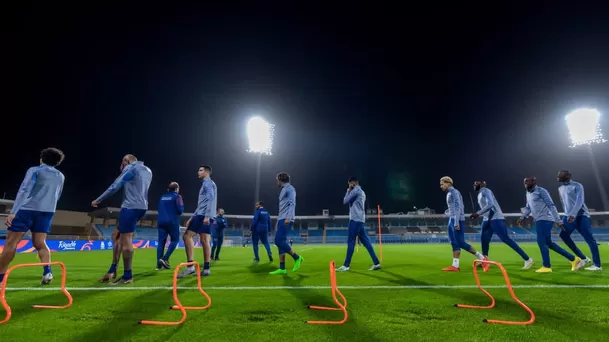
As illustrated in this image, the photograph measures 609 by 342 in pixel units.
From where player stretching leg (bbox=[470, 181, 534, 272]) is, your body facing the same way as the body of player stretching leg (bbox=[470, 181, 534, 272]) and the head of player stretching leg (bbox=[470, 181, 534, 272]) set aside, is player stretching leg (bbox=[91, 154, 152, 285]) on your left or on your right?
on your left

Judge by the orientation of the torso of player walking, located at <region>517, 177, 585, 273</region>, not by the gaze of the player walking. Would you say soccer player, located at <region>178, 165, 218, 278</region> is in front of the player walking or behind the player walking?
in front

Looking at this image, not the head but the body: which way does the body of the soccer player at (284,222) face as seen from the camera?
to the viewer's left

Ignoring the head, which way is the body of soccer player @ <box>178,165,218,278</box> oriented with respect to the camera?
to the viewer's left

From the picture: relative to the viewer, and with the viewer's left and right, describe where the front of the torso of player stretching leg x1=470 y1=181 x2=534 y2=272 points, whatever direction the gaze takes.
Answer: facing to the left of the viewer

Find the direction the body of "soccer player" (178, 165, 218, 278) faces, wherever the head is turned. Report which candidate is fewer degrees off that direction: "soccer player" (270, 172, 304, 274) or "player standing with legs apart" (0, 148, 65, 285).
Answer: the player standing with legs apart

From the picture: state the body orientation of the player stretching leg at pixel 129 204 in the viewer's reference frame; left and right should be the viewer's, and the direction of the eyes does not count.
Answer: facing to the left of the viewer

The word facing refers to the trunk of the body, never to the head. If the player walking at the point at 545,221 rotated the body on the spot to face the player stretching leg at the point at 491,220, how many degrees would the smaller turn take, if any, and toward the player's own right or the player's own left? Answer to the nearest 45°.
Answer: approximately 45° to the player's own right

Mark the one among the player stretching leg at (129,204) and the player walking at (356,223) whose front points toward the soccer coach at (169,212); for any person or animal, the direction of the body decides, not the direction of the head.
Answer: the player walking

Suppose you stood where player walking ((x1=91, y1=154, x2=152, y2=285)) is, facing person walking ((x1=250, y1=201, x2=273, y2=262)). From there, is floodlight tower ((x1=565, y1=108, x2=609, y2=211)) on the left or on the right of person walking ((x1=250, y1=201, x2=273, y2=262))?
right

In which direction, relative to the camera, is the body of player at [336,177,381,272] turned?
to the viewer's left

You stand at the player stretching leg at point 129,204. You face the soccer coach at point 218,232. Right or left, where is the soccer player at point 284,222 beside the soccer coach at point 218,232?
right

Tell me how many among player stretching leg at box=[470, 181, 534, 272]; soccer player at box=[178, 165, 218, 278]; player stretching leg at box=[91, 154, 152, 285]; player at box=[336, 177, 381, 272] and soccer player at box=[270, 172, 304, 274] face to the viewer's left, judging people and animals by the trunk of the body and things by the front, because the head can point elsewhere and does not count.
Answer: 5

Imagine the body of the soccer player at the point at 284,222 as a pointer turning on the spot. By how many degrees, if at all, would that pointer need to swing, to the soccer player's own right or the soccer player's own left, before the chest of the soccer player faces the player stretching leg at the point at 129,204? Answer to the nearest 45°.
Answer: approximately 45° to the soccer player's own left

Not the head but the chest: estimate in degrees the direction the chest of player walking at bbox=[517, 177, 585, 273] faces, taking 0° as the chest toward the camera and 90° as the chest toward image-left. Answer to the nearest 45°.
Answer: approximately 45°
